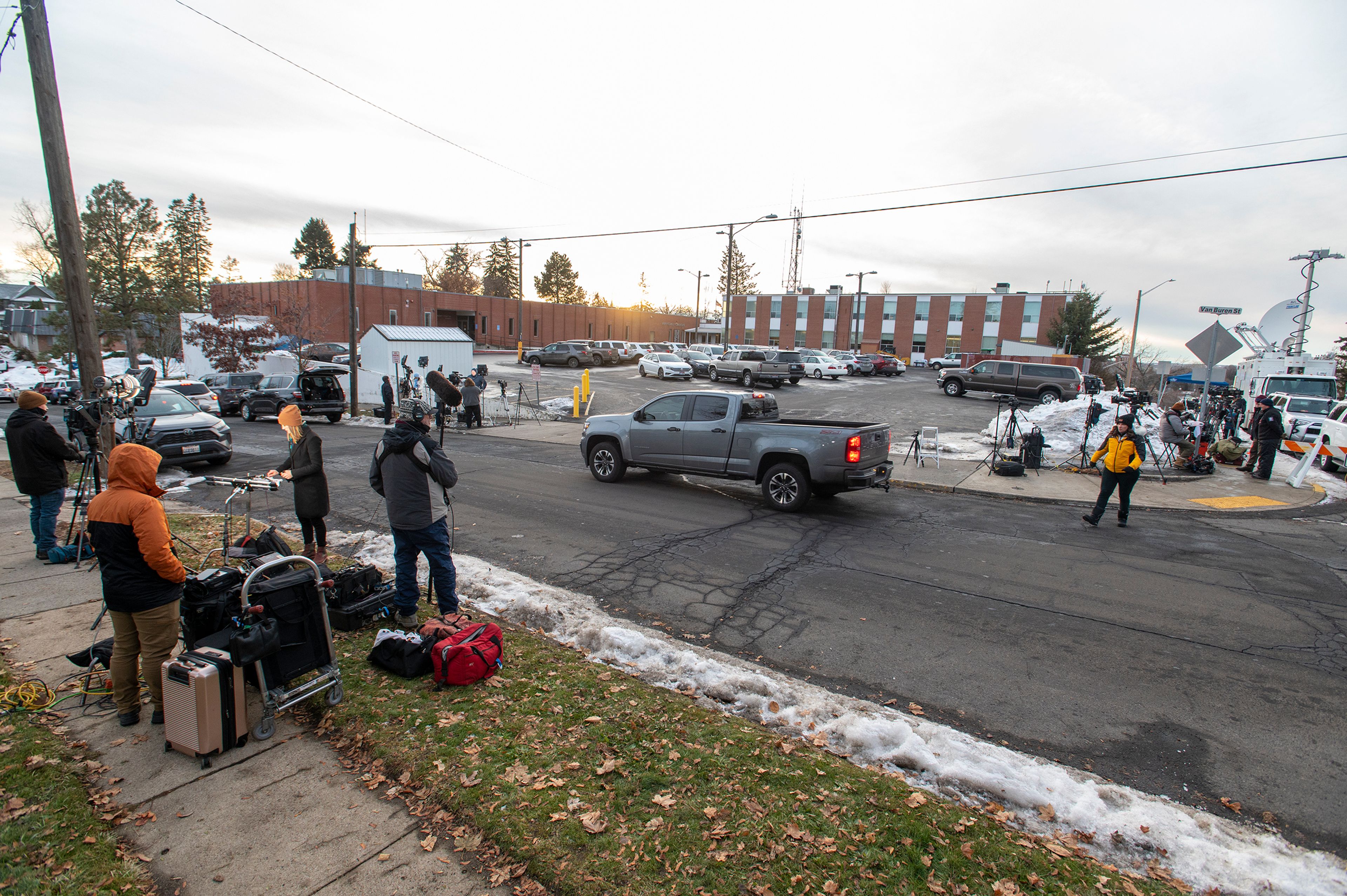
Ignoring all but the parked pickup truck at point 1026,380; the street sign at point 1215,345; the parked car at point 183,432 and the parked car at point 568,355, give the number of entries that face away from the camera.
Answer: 1

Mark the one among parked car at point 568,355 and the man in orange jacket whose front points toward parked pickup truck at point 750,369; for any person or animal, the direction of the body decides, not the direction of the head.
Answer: the man in orange jacket

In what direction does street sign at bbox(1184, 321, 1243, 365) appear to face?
away from the camera

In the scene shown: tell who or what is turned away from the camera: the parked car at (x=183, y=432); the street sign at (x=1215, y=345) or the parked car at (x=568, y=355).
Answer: the street sign

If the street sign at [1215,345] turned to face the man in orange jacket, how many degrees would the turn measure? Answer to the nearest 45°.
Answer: approximately 180°

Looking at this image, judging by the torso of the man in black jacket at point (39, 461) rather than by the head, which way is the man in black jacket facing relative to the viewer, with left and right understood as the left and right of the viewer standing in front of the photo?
facing away from the viewer and to the right of the viewer

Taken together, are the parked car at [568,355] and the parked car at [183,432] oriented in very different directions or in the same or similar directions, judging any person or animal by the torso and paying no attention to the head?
very different directions

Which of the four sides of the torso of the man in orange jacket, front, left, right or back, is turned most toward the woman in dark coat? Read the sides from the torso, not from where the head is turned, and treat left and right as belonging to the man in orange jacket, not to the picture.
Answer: front

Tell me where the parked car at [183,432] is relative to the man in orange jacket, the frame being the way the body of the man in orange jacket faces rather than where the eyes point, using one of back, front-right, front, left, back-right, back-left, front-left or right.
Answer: front-left

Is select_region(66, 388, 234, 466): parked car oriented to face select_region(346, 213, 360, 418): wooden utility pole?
no

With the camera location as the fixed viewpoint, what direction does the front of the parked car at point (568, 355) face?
facing to the left of the viewer

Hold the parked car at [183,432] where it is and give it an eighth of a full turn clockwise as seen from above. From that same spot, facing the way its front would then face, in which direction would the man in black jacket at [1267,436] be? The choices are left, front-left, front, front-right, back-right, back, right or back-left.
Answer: front-left

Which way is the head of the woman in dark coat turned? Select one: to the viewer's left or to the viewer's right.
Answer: to the viewer's left

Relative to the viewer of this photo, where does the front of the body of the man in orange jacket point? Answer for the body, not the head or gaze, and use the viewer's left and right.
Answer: facing away from the viewer and to the right of the viewer

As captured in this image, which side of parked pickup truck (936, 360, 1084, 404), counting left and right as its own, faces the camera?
left

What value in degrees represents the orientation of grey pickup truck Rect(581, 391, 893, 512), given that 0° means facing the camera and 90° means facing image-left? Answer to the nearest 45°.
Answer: approximately 135°

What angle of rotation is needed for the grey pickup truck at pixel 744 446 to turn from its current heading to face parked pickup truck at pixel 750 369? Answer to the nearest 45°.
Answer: approximately 45° to its right
